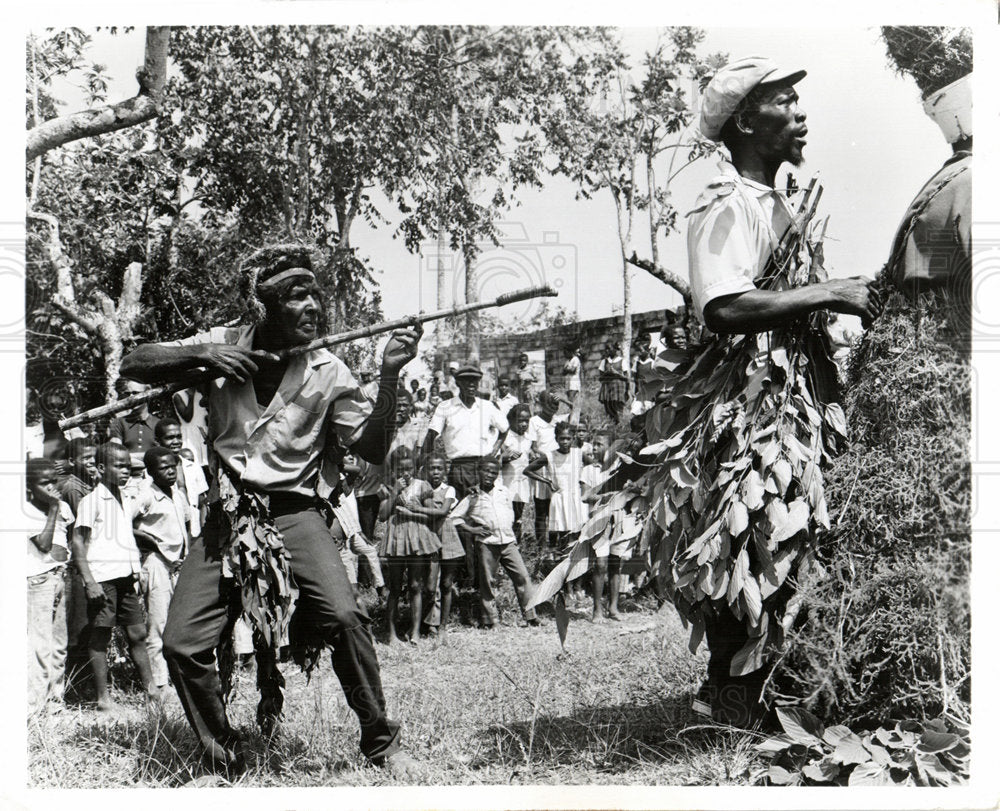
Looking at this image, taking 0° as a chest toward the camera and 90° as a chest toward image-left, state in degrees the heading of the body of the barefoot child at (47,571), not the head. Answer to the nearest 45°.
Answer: approximately 315°
